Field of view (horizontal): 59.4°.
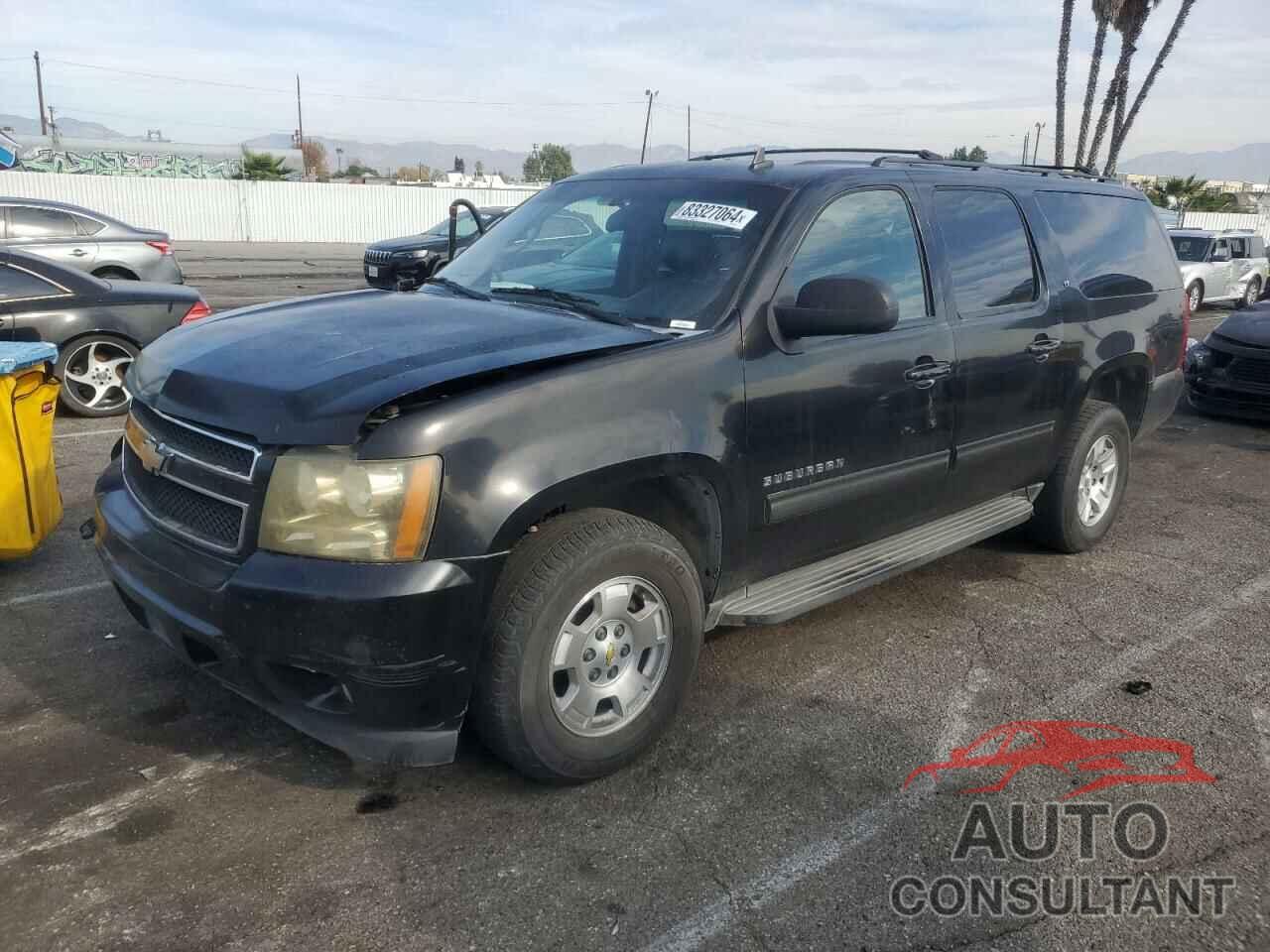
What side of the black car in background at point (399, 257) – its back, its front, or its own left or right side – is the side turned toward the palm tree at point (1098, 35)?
back

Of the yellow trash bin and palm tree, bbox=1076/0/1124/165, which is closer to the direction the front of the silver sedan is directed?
the yellow trash bin

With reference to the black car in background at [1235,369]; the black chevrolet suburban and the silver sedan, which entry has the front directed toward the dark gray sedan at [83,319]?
the black car in background

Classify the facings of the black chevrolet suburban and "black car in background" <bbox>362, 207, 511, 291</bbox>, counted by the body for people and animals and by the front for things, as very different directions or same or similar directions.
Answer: same or similar directions

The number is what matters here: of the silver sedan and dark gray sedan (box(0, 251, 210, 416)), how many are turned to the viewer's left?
2

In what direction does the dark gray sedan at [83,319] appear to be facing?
to the viewer's left

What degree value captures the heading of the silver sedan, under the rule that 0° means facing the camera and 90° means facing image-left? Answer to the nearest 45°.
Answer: approximately 90°

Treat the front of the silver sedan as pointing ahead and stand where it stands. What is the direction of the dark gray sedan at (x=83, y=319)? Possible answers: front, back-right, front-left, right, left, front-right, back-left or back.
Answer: left

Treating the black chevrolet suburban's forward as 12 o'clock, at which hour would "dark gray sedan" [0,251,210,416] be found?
The dark gray sedan is roughly at 3 o'clock from the black chevrolet suburban.

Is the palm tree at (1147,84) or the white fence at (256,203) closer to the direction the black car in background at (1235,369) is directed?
the white fence

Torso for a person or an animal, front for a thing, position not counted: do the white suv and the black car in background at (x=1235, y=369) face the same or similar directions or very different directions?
same or similar directions

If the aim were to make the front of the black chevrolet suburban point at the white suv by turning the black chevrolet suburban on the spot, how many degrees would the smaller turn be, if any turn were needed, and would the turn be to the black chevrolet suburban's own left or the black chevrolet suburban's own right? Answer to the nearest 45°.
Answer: approximately 180°
